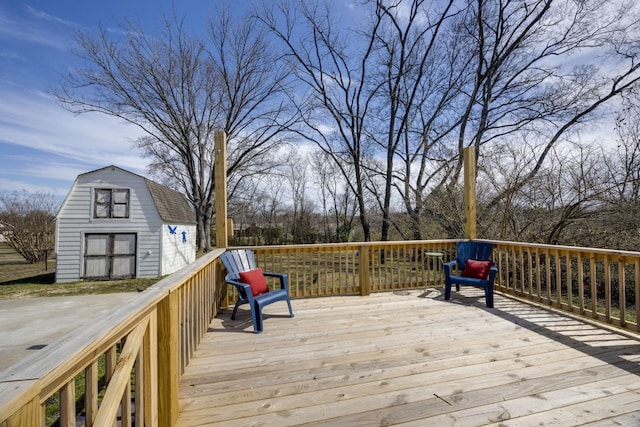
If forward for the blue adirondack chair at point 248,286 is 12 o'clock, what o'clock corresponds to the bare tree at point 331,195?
The bare tree is roughly at 8 o'clock from the blue adirondack chair.

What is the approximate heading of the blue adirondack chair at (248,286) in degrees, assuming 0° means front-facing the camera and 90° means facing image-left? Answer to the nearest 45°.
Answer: approximately 315°

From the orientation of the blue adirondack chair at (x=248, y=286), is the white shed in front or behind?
behind

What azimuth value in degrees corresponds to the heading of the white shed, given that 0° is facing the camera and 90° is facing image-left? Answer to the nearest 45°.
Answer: approximately 0°

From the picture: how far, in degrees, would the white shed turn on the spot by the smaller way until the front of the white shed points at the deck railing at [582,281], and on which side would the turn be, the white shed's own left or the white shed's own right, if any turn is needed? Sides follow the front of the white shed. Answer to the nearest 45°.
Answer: approximately 45° to the white shed's own left

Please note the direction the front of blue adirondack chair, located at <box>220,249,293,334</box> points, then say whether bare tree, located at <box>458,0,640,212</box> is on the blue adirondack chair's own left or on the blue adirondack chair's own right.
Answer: on the blue adirondack chair's own left

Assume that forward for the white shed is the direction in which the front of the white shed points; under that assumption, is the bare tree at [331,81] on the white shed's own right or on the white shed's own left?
on the white shed's own left

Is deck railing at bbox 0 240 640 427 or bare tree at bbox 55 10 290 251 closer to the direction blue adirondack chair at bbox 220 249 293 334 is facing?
the deck railing

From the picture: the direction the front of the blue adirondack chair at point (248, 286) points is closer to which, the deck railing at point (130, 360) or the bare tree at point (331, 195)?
the deck railing
